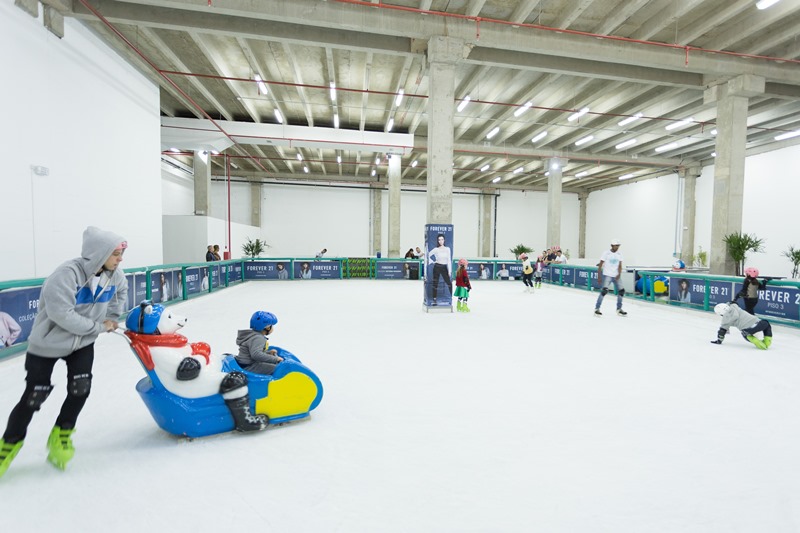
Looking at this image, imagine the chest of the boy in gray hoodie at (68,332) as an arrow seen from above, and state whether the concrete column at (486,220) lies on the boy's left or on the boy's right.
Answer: on the boy's left

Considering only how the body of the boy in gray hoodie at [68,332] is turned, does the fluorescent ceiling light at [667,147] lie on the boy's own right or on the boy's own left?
on the boy's own left

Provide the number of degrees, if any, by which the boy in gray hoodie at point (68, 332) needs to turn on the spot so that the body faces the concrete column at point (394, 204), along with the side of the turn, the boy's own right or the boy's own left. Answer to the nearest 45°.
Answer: approximately 90° to the boy's own left

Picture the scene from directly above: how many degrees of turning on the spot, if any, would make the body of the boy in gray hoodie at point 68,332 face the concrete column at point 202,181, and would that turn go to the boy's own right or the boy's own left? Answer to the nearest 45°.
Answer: approximately 135° to the boy's own left

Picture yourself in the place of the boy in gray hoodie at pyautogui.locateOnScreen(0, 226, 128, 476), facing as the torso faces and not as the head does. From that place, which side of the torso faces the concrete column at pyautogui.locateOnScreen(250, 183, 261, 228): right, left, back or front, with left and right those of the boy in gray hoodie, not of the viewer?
left

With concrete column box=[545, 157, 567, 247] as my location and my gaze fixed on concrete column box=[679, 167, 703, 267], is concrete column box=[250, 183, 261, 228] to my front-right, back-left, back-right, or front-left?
back-left

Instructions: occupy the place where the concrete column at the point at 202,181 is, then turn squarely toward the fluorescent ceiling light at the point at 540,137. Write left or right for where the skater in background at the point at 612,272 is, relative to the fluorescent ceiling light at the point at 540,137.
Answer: right
